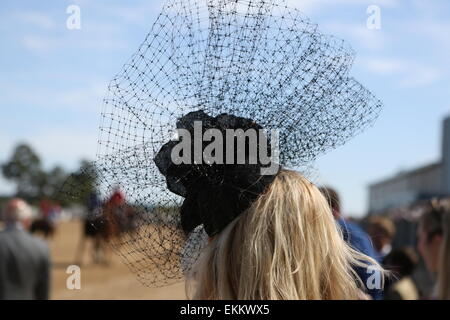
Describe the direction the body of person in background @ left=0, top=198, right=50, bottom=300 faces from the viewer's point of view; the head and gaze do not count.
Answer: away from the camera

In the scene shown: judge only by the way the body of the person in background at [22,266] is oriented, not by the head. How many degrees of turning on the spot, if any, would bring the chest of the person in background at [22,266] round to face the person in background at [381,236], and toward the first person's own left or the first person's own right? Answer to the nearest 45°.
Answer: approximately 90° to the first person's own right
